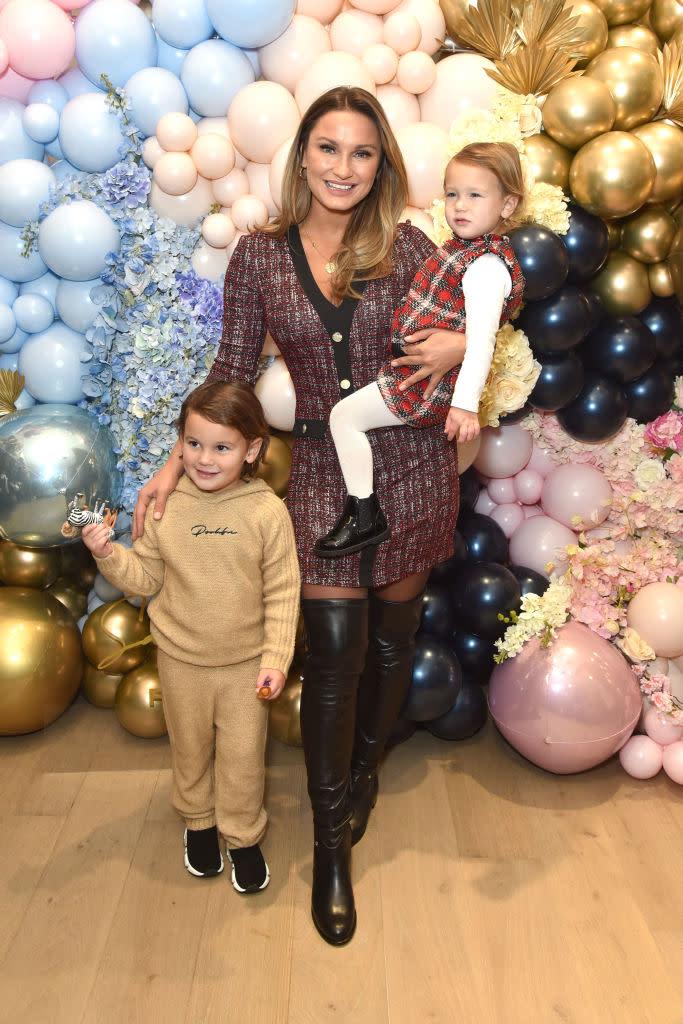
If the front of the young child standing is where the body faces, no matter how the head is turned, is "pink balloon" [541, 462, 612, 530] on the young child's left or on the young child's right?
on the young child's left

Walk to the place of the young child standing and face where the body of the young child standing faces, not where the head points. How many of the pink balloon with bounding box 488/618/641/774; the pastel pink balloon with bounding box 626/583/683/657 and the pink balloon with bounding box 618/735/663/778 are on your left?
3

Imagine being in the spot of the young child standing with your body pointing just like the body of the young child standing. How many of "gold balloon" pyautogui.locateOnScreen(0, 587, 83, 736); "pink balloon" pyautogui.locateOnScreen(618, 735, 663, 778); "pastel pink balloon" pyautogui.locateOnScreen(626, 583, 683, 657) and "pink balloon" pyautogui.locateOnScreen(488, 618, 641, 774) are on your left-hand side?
3

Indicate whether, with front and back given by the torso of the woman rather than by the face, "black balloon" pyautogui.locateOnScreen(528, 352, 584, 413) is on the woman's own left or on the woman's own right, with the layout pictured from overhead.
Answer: on the woman's own left

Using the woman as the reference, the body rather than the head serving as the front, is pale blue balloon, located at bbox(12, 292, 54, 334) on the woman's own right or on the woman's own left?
on the woman's own right

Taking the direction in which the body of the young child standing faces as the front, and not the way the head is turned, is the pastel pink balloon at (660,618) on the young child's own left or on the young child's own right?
on the young child's own left

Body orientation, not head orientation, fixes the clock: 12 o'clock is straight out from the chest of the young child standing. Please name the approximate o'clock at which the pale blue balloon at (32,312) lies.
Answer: The pale blue balloon is roughly at 5 o'clock from the young child standing.

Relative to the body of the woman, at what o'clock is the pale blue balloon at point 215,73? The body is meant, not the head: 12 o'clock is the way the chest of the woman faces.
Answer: The pale blue balloon is roughly at 5 o'clock from the woman.

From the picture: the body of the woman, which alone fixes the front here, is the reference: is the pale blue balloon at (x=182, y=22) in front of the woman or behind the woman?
behind

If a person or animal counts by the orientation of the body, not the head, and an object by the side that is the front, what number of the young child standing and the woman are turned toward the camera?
2

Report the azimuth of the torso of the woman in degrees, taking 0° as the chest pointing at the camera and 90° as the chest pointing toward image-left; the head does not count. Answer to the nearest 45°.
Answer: approximately 0°

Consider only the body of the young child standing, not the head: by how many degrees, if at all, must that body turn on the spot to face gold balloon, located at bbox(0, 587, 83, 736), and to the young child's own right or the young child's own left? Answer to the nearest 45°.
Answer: approximately 135° to the young child's own right

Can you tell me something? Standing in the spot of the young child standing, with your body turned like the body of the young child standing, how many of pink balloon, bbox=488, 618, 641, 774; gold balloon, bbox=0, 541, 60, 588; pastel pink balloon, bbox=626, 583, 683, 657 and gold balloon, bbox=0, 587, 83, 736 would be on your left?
2

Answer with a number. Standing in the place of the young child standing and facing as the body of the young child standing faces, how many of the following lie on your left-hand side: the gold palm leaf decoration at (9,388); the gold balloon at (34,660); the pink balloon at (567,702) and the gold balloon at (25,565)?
1
